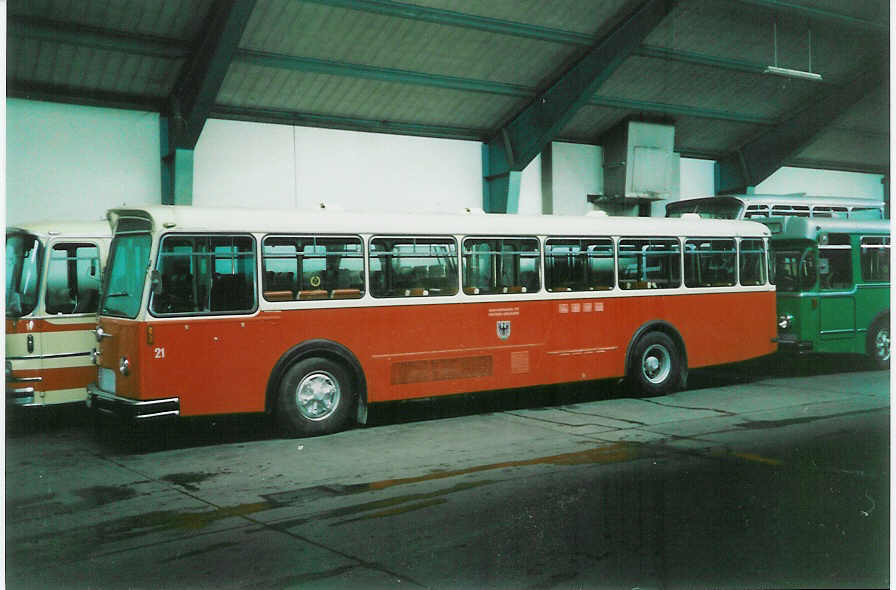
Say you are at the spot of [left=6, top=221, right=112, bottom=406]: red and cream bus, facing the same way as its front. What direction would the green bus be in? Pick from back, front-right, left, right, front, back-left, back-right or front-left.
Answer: back-left

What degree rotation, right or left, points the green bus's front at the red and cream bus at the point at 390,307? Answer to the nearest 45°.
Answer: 0° — it already faces it

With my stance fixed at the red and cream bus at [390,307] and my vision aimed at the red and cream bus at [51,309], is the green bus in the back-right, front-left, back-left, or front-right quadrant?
back-right

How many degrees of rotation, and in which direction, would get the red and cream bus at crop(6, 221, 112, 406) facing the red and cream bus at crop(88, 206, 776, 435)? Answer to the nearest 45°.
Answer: approximately 90° to its left

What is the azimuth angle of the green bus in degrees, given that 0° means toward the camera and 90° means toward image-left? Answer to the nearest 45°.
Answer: approximately 45°

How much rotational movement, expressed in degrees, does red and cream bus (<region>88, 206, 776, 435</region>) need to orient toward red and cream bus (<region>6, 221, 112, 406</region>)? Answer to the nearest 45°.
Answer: approximately 45° to its right

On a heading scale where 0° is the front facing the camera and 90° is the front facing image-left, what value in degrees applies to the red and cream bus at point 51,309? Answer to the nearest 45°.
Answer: approximately 45°

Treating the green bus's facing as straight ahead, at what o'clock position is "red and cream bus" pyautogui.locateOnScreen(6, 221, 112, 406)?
The red and cream bus is roughly at 12 o'clock from the green bus.

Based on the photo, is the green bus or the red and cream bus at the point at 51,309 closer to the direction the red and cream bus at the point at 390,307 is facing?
the red and cream bus
